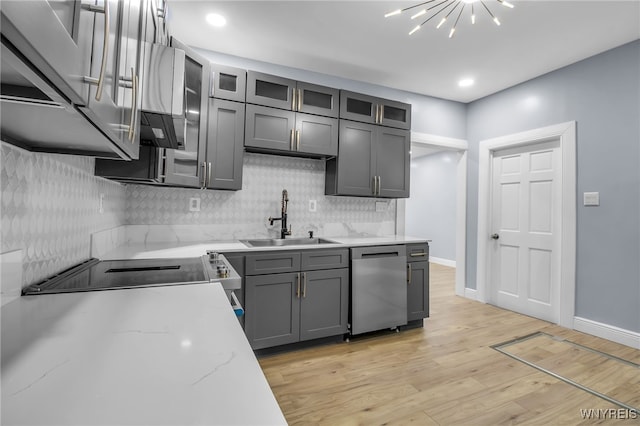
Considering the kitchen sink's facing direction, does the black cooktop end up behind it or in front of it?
in front

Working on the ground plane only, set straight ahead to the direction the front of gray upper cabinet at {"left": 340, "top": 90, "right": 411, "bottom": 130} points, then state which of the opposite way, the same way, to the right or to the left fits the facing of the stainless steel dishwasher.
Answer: the same way

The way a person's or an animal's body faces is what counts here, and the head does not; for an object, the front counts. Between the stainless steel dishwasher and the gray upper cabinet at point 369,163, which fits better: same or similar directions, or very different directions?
same or similar directions

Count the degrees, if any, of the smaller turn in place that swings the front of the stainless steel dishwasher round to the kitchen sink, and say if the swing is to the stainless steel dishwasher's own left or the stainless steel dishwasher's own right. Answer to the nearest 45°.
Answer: approximately 135° to the stainless steel dishwasher's own right

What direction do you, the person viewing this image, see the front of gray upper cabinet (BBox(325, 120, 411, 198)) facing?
facing the viewer and to the right of the viewer

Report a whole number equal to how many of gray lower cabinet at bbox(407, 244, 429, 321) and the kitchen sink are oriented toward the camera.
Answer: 2

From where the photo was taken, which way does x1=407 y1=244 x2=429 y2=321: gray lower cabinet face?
toward the camera

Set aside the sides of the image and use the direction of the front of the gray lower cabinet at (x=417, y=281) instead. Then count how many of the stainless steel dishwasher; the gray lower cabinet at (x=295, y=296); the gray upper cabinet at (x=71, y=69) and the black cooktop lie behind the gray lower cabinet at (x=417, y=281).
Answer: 0

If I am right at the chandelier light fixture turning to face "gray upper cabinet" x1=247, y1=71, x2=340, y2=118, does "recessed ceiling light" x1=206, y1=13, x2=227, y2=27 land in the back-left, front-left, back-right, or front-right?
front-left

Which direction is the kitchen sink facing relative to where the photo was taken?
toward the camera

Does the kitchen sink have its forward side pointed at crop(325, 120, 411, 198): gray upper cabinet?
no
